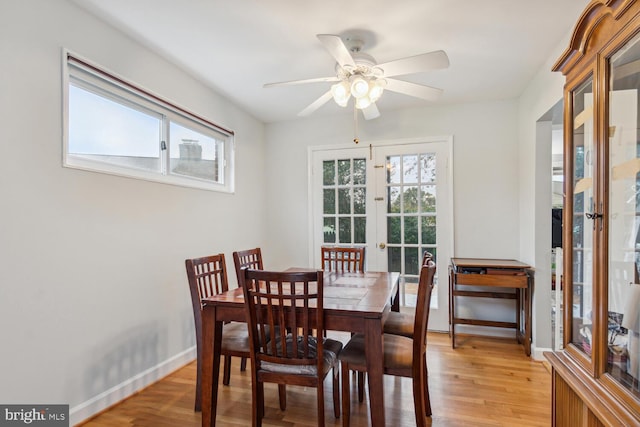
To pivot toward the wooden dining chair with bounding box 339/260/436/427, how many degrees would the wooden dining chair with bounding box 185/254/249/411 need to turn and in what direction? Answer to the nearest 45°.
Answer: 0° — it already faces it

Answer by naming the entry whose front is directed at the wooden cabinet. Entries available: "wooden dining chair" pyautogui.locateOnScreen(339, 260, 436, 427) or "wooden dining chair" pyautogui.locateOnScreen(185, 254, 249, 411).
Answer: "wooden dining chair" pyautogui.locateOnScreen(185, 254, 249, 411)

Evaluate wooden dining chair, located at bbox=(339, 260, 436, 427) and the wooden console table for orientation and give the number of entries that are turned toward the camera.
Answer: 1

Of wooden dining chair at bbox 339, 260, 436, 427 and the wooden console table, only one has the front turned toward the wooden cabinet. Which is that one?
the wooden console table

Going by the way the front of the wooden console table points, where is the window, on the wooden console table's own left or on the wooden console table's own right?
on the wooden console table's own right

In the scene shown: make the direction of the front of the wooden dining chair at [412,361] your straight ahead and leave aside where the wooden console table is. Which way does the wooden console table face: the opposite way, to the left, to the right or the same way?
to the left

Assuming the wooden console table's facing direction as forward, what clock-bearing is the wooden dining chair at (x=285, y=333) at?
The wooden dining chair is roughly at 1 o'clock from the wooden console table.

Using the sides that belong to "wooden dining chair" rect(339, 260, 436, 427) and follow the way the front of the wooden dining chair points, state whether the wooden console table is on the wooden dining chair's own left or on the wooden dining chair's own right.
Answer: on the wooden dining chair's own right

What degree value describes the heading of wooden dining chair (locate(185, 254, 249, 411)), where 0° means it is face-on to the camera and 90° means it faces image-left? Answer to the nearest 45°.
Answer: approximately 315°

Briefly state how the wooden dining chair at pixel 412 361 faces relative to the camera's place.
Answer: facing to the left of the viewer

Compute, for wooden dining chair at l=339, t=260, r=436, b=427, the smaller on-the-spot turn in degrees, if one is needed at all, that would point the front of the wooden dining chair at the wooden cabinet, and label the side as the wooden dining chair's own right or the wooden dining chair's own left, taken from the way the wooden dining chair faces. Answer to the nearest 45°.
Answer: approximately 135° to the wooden dining chair's own left
